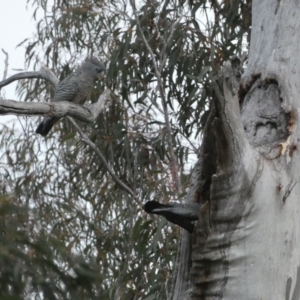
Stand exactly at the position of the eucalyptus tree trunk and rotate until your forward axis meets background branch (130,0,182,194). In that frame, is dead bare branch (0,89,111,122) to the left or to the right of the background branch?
left

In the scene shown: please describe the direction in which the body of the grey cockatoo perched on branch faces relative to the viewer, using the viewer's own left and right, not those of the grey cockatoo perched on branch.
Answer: facing to the right of the viewer

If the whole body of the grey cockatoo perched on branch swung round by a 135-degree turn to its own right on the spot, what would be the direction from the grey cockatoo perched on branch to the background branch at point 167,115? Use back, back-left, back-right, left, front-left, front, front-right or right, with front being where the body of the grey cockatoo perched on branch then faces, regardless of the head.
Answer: left
